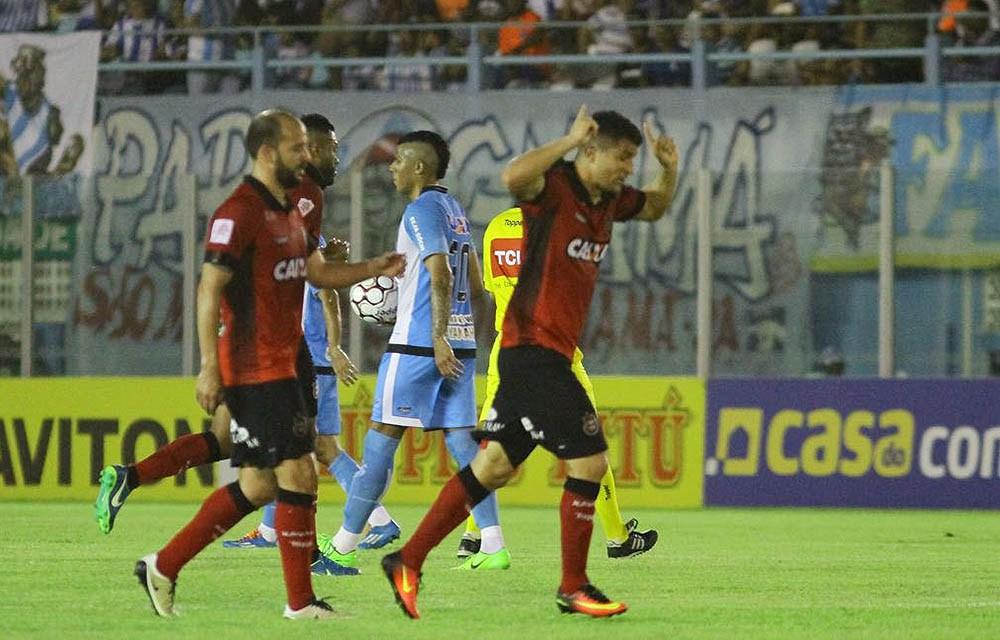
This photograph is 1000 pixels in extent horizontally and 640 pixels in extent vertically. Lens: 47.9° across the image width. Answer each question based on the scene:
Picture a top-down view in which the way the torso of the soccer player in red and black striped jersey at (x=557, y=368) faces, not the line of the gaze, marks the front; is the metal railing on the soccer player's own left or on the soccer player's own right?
on the soccer player's own left

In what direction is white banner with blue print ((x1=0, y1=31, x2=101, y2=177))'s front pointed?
toward the camera

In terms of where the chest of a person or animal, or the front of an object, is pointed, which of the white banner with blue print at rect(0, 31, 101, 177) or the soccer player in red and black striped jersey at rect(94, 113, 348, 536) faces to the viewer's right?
the soccer player in red and black striped jersey

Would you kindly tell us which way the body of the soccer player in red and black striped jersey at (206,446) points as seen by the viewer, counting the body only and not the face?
to the viewer's right

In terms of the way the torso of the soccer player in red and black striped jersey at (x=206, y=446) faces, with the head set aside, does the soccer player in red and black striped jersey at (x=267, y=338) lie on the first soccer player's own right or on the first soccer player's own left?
on the first soccer player's own right

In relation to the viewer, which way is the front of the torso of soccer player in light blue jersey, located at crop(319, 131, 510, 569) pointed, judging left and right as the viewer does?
facing away from the viewer and to the left of the viewer

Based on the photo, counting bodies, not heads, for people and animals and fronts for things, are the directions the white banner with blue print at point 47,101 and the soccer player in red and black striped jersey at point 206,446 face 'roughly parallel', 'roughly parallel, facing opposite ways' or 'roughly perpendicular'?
roughly perpendicular

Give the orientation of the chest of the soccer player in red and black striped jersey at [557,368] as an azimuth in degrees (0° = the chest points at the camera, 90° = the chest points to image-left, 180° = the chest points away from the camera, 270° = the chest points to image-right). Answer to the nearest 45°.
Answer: approximately 315°
